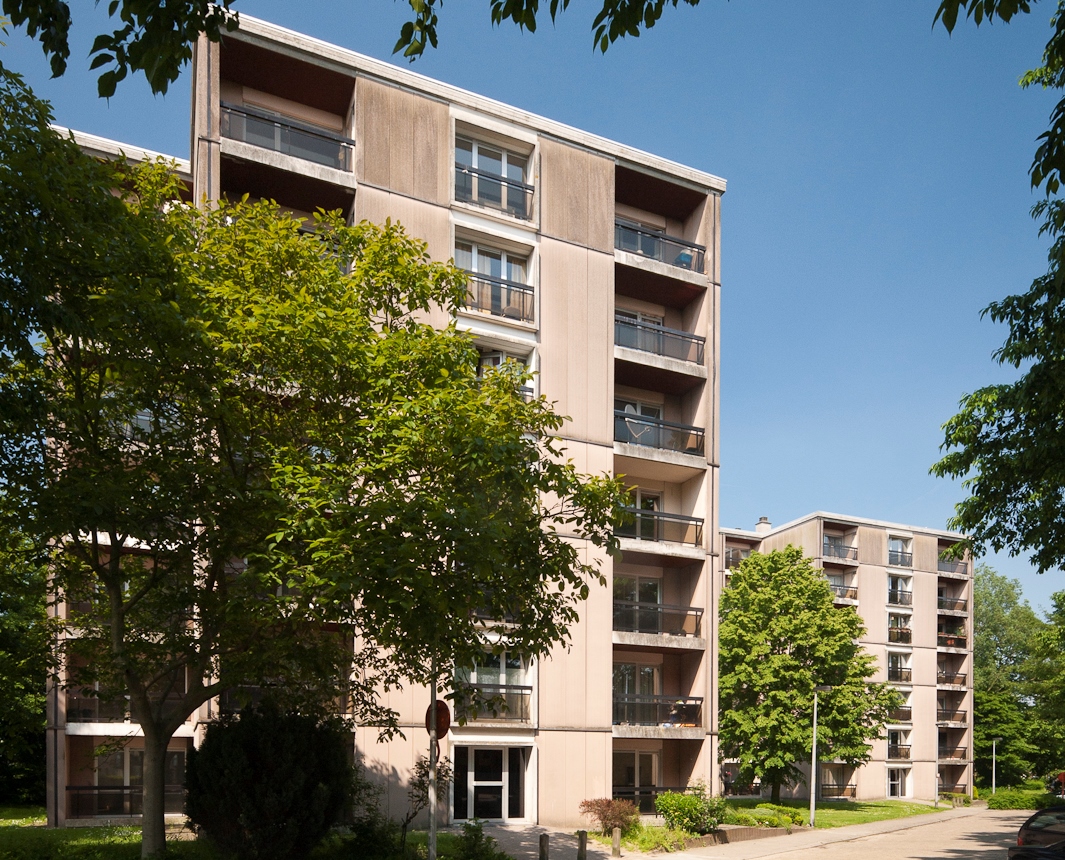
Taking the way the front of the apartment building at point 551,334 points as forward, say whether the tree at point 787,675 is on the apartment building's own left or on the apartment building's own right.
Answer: on the apartment building's own left

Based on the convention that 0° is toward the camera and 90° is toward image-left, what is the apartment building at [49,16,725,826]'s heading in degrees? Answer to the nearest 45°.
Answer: approximately 315°

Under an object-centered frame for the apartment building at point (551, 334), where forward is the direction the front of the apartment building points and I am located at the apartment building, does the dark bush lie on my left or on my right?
on my right
